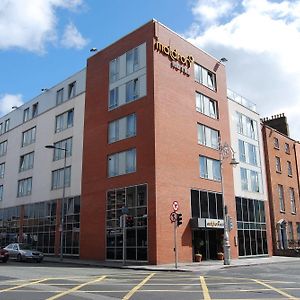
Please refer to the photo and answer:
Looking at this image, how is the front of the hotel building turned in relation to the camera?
facing the viewer and to the right of the viewer

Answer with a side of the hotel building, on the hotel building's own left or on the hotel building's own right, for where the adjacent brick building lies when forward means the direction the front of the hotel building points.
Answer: on the hotel building's own left

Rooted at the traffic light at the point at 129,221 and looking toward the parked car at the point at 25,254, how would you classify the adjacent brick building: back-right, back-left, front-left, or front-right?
back-right
